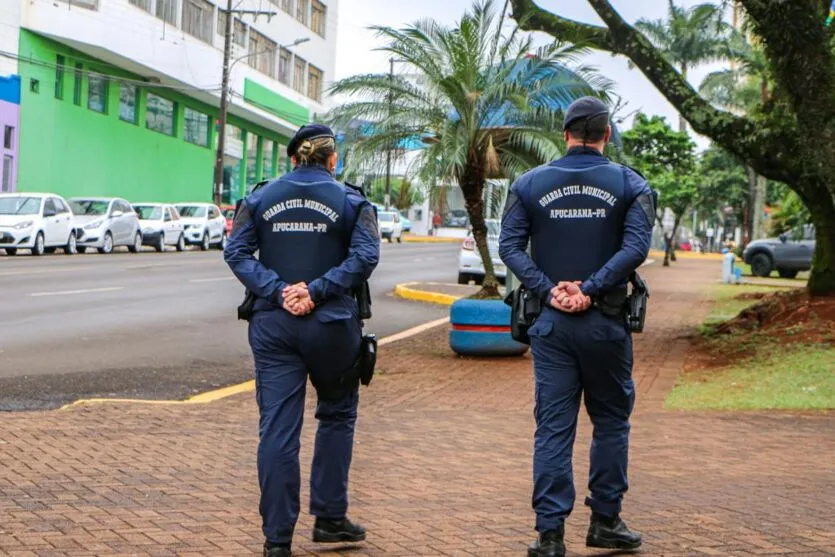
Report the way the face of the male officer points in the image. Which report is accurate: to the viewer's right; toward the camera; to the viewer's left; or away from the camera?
away from the camera

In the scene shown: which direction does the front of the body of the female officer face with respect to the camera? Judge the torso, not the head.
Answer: away from the camera

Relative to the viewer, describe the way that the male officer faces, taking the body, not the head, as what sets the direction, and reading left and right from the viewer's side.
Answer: facing away from the viewer

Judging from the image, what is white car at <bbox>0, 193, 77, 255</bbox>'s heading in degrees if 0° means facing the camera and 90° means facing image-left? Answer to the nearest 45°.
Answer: approximately 45°

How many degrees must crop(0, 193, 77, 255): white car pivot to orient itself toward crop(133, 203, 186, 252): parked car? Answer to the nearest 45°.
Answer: approximately 180°

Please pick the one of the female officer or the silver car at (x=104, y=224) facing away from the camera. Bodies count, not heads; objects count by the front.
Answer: the female officer

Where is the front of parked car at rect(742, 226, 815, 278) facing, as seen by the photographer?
facing to the left of the viewer

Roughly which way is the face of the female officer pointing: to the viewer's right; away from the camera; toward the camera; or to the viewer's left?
away from the camera

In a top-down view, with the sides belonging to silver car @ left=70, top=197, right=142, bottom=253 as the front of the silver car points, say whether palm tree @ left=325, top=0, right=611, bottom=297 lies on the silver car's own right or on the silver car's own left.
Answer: on the silver car's own left

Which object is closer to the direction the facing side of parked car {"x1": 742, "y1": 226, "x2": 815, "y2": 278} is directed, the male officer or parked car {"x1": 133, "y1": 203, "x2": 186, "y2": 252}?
the parked car
